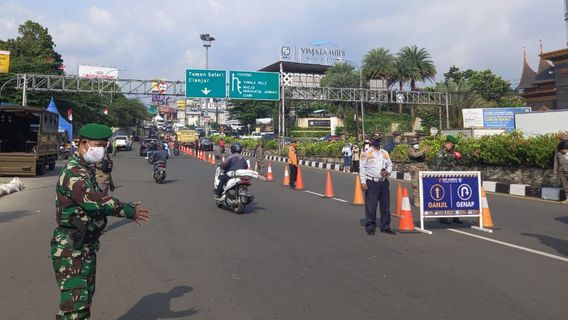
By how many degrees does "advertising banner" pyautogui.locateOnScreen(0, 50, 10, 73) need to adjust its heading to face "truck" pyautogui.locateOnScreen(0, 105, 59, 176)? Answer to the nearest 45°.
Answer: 0° — it already faces it

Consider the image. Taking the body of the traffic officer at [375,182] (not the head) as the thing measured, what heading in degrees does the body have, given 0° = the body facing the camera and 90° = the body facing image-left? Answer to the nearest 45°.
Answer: approximately 0°
